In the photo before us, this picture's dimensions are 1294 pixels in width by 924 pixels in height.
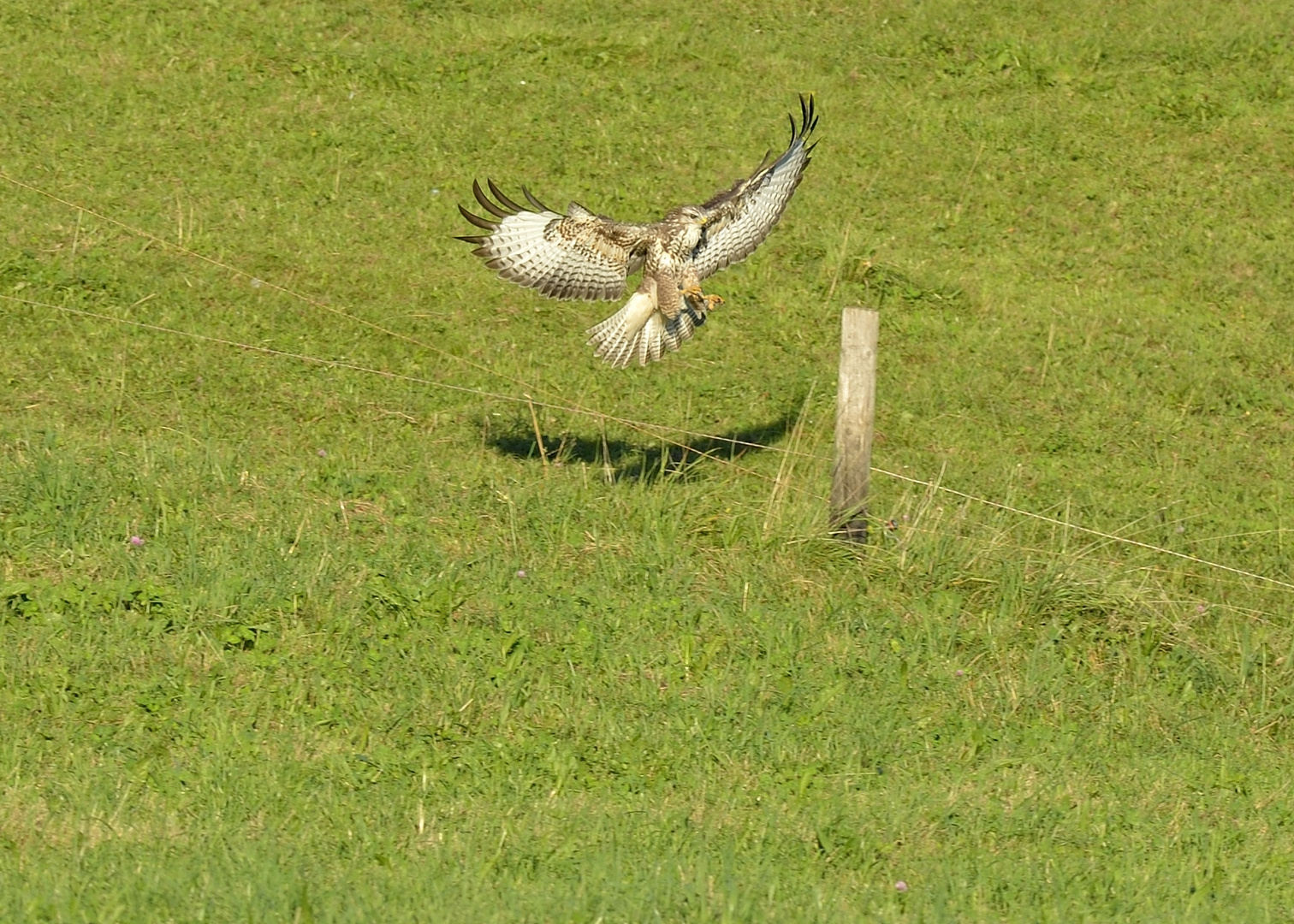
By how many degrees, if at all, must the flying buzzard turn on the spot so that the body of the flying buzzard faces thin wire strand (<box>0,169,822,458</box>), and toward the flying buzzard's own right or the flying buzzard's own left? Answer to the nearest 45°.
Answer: approximately 180°

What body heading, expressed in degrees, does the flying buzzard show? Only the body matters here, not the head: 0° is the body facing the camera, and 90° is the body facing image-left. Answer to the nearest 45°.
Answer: approximately 315°

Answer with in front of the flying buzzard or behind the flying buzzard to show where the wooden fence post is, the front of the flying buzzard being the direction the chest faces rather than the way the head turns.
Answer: in front
